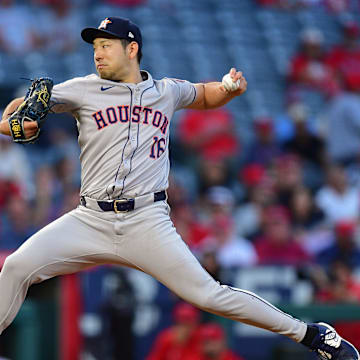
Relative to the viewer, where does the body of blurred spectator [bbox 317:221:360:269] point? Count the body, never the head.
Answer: toward the camera

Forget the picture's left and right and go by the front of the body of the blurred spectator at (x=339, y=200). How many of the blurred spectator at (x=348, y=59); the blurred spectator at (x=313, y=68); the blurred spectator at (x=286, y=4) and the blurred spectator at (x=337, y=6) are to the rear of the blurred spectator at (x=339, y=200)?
4

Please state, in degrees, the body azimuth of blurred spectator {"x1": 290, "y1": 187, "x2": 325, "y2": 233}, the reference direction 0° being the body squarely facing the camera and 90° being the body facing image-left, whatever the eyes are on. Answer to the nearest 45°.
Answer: approximately 0°

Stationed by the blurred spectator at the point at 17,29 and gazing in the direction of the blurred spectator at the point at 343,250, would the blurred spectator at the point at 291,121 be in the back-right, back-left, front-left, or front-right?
front-left

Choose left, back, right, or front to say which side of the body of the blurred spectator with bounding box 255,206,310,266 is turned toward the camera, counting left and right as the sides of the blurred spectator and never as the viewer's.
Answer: front

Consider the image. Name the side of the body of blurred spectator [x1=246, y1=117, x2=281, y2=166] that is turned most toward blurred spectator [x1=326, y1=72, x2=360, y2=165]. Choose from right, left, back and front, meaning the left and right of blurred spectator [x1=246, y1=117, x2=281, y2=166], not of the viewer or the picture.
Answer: left

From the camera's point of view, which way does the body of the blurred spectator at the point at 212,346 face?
toward the camera

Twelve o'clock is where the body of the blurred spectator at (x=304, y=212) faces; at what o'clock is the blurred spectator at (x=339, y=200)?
the blurred spectator at (x=339, y=200) is roughly at 8 o'clock from the blurred spectator at (x=304, y=212).

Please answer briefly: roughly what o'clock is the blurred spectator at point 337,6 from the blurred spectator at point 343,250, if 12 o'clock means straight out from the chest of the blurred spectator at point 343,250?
the blurred spectator at point 337,6 is roughly at 6 o'clock from the blurred spectator at point 343,250.

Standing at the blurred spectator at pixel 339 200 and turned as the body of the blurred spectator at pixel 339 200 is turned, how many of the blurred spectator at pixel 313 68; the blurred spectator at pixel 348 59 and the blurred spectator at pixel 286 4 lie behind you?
3

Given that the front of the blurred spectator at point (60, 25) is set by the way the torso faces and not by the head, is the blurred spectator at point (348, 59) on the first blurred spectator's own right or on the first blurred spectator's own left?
on the first blurred spectator's own left
